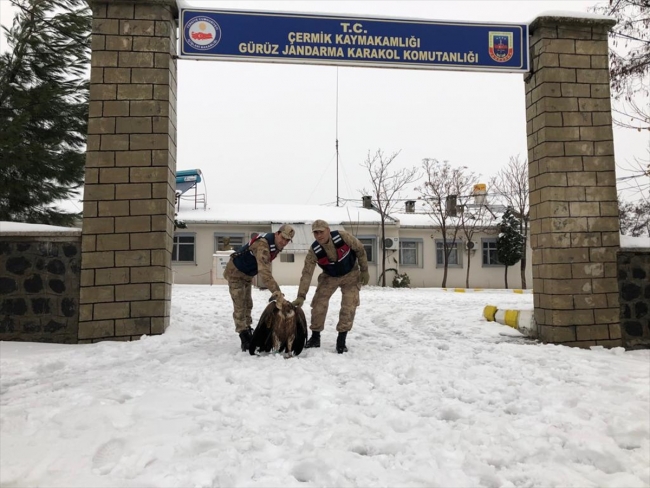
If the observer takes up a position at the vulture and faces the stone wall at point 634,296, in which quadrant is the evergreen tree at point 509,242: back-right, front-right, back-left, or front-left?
front-left

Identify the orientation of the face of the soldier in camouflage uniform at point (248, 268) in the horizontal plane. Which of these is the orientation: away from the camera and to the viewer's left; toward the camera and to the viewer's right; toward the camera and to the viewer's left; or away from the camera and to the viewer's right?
toward the camera and to the viewer's right

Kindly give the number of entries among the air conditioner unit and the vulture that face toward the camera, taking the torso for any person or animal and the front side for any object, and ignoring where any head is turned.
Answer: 2

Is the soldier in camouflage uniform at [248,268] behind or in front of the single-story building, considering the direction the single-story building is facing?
in front

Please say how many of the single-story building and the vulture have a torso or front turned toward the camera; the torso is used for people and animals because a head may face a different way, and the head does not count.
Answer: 2

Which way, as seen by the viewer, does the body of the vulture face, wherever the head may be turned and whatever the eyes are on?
toward the camera

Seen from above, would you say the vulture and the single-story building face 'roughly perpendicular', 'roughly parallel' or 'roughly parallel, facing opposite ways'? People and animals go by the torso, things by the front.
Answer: roughly parallel

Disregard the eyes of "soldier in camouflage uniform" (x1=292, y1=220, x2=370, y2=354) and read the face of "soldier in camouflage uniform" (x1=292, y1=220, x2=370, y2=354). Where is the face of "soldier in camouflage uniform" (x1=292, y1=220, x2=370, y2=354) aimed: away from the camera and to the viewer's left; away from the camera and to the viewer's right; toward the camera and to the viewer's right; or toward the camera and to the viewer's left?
toward the camera and to the viewer's left

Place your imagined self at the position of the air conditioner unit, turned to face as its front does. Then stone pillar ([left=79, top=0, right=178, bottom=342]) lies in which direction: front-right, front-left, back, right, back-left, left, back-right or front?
front

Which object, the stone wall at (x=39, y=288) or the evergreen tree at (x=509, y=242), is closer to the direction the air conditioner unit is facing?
the stone wall

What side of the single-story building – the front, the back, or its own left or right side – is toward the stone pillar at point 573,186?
front

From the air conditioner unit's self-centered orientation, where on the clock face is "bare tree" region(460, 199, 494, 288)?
The bare tree is roughly at 8 o'clock from the air conditioner unit.

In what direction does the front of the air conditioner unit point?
toward the camera

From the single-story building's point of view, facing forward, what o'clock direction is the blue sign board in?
The blue sign board is roughly at 12 o'clock from the single-story building.

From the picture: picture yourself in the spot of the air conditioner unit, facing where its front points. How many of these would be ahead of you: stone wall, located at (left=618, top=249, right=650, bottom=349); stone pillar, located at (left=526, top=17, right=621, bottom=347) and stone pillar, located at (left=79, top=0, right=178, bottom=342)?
3

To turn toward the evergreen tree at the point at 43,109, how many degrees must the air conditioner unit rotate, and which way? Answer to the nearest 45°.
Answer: approximately 45° to its right
